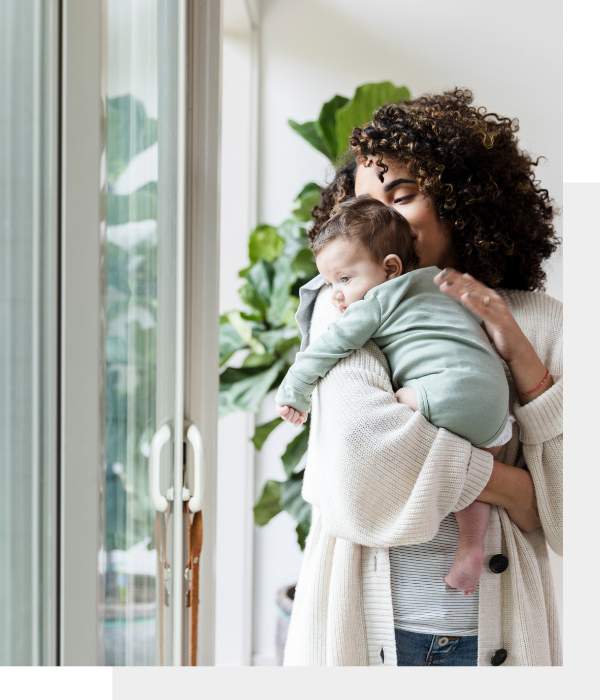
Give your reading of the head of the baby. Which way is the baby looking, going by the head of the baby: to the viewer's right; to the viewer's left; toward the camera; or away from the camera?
to the viewer's left

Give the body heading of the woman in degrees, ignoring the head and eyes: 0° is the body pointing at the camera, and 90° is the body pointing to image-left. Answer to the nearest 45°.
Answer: approximately 0°
